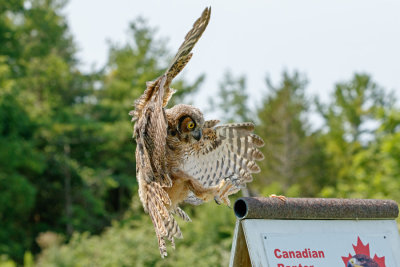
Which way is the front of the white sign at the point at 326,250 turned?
toward the camera

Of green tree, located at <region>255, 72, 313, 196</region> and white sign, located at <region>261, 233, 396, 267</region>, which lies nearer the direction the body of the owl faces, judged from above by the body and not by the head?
the white sign

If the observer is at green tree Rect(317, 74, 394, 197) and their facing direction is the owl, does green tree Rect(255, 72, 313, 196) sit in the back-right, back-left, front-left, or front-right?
front-right

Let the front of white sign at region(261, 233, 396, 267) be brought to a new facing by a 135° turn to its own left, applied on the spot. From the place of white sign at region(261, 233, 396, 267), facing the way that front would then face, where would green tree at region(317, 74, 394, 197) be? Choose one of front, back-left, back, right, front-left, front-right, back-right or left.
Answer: front-left

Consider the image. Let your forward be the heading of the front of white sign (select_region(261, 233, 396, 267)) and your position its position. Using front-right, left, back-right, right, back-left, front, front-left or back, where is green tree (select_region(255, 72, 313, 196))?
back
